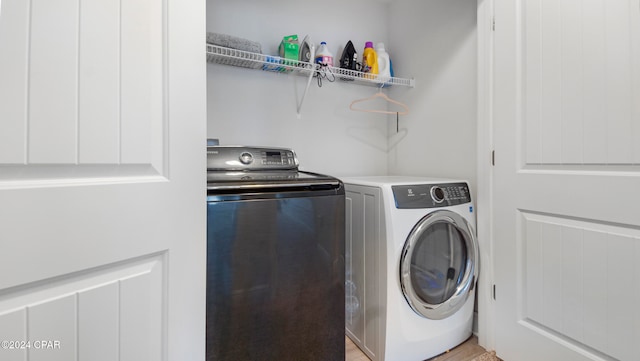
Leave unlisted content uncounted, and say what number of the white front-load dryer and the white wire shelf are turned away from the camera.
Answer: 0

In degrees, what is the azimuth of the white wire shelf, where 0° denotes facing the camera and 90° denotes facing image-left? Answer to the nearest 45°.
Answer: approximately 315°

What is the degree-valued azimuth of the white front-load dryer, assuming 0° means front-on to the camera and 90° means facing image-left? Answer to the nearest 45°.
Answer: approximately 315°

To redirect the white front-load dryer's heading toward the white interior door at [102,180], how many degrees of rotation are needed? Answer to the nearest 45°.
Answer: approximately 90° to its right

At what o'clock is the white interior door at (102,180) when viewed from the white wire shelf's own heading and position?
The white interior door is roughly at 2 o'clock from the white wire shelf.

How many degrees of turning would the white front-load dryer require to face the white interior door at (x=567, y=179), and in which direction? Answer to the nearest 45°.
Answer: approximately 45° to its left
